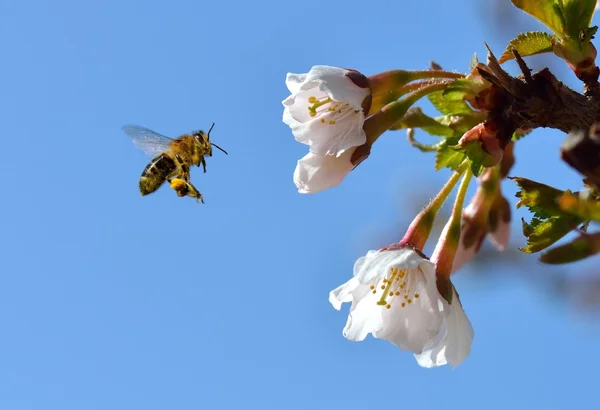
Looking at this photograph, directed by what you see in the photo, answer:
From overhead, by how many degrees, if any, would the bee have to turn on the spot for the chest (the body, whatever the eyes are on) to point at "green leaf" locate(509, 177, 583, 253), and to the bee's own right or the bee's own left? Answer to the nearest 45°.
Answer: approximately 45° to the bee's own right

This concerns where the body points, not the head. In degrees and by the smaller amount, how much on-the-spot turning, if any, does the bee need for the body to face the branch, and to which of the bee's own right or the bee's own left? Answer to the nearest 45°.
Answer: approximately 45° to the bee's own right

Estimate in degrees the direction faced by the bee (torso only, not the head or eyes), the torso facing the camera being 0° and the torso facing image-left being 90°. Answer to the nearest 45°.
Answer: approximately 270°
